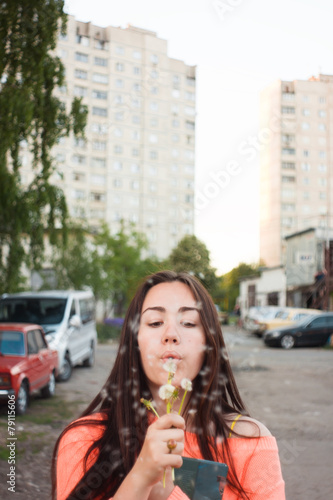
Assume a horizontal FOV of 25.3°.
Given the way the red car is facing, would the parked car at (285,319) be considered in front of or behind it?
behind

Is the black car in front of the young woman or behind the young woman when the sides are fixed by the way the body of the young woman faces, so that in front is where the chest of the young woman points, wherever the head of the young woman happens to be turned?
behind

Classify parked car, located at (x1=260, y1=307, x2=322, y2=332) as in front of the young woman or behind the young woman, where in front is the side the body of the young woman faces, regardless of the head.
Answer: behind

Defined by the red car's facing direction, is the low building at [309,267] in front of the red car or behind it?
behind

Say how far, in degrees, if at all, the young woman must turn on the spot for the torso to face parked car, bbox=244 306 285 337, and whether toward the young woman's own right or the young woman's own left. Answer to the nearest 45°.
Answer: approximately 180°

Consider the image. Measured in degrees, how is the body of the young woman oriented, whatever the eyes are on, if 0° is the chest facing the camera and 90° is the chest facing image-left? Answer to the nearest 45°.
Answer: approximately 0°

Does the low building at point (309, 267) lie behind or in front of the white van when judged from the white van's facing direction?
behind
